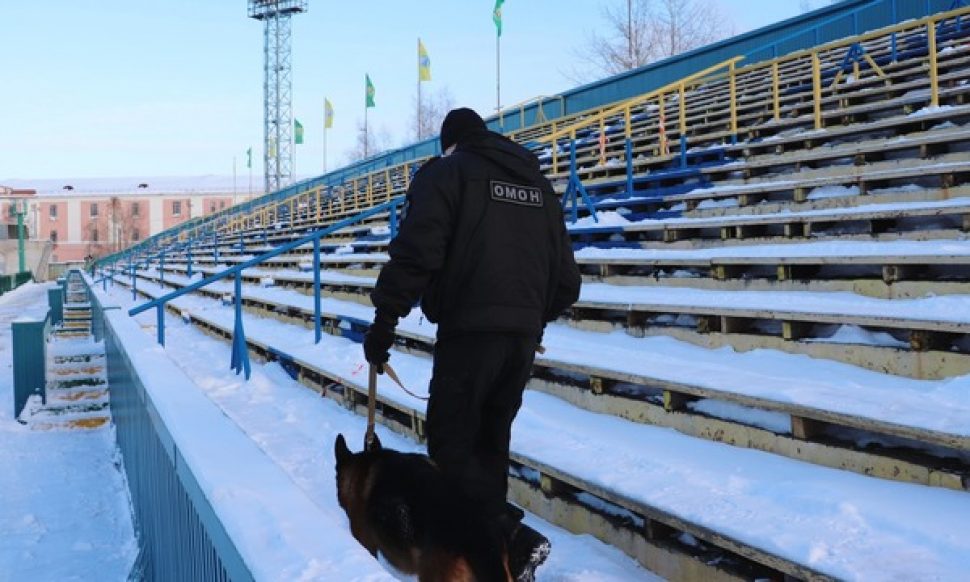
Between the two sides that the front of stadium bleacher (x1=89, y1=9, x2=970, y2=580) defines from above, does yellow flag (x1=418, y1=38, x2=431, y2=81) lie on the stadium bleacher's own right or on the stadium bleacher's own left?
on the stadium bleacher's own right

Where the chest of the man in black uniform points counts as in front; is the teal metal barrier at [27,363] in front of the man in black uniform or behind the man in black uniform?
in front

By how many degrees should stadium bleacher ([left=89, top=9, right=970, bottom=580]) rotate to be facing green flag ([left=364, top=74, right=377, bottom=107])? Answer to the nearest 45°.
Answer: approximately 135° to its right

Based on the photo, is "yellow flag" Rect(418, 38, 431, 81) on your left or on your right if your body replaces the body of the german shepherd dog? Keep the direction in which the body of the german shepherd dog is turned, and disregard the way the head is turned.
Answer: on your right

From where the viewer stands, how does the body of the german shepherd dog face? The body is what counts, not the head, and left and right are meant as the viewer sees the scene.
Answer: facing away from the viewer and to the left of the viewer

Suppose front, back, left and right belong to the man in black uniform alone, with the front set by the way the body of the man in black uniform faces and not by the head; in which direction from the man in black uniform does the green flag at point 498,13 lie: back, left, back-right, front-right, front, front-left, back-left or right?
front-right
